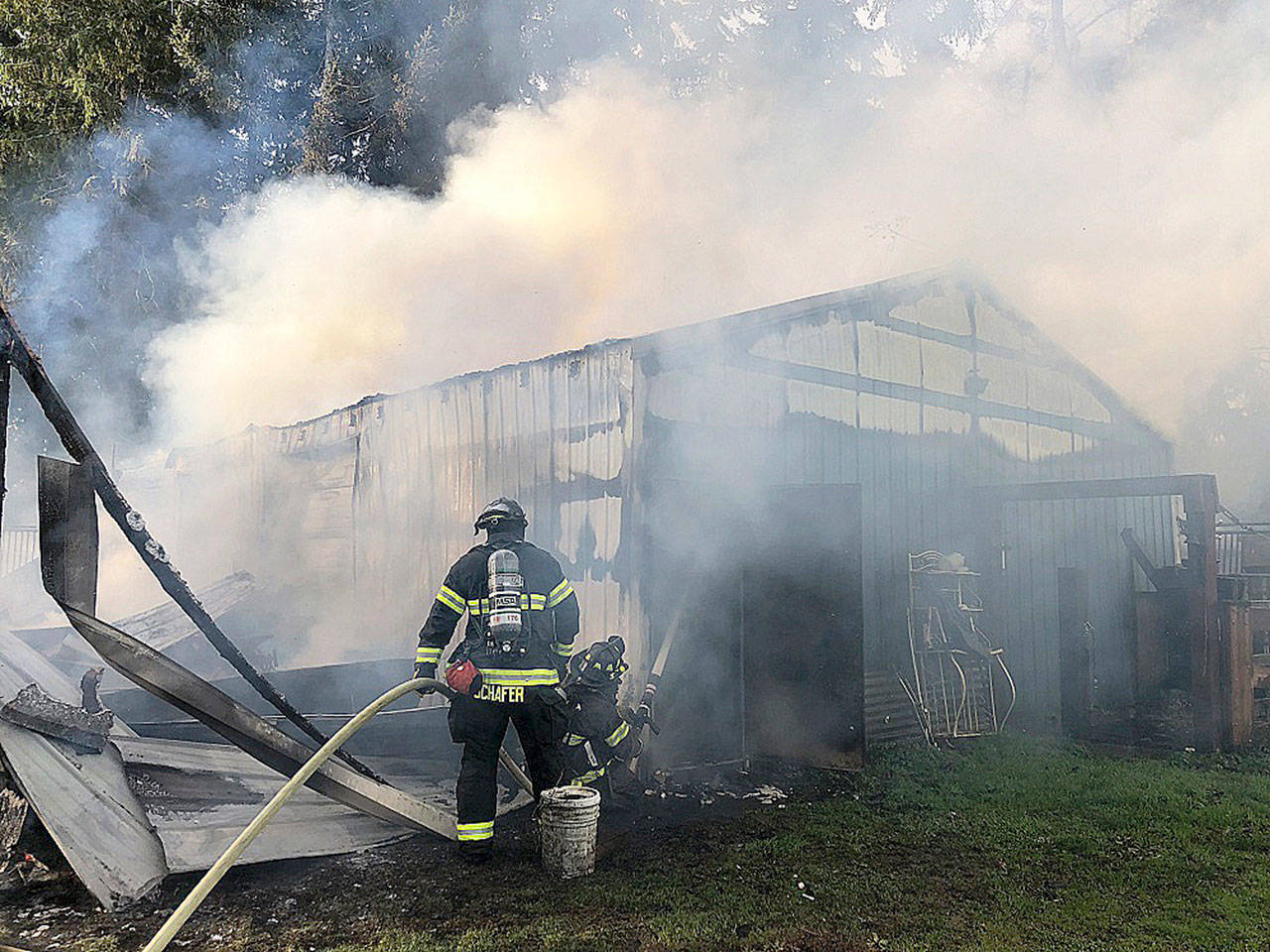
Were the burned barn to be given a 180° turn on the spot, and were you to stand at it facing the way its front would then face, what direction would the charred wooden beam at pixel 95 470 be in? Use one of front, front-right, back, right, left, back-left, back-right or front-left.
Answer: left

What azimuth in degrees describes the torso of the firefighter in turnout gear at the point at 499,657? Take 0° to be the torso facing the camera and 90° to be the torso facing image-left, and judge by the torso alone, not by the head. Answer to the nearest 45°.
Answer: approximately 180°

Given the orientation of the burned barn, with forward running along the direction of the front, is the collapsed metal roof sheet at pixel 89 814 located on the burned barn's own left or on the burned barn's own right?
on the burned barn's own right

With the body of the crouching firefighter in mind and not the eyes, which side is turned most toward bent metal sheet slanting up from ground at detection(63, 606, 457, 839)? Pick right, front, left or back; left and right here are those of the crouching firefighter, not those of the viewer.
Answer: back

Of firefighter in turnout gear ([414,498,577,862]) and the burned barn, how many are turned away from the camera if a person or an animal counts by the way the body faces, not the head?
1

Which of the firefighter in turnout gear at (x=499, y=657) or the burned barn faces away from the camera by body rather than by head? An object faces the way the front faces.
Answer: the firefighter in turnout gear

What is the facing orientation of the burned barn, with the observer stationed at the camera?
facing the viewer and to the right of the viewer

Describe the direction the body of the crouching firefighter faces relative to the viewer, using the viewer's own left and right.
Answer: facing away from the viewer and to the right of the viewer

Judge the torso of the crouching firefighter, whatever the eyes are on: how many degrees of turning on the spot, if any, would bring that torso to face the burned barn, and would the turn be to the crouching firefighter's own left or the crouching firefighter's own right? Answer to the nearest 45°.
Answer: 0° — they already face it
